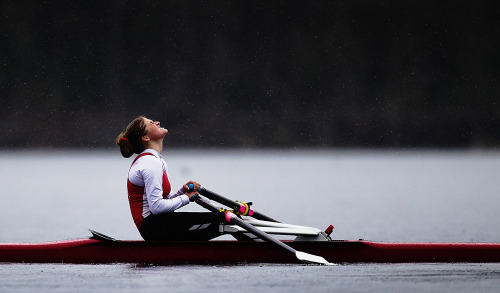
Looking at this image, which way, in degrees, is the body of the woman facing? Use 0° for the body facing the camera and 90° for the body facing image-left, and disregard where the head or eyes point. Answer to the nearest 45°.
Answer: approximately 270°

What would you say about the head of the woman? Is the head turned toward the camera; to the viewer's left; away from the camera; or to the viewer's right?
to the viewer's right

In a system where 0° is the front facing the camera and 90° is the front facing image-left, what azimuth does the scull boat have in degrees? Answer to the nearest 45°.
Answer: approximately 90°
